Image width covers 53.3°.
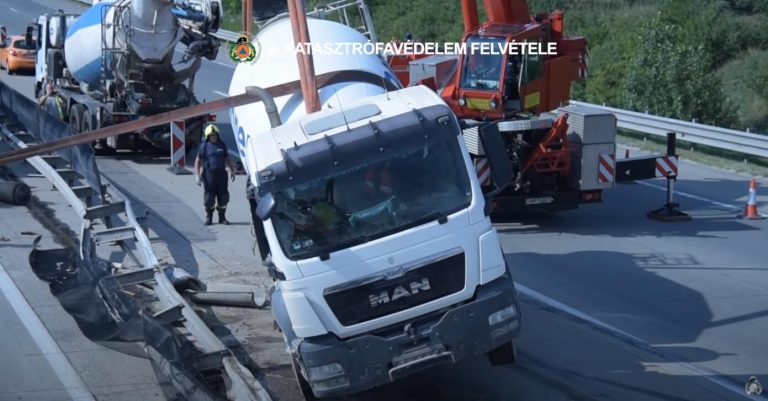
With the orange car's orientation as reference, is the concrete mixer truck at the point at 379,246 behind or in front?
behind

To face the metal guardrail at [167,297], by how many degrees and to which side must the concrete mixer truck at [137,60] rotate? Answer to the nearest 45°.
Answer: approximately 135° to its left

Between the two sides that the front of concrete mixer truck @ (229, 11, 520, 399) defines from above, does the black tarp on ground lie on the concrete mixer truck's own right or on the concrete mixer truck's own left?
on the concrete mixer truck's own right

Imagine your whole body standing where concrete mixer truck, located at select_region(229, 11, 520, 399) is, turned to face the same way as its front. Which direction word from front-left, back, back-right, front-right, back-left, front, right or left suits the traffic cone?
back-left

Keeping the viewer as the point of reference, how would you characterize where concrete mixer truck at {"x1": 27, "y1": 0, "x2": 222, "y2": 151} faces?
facing away from the viewer and to the left of the viewer
